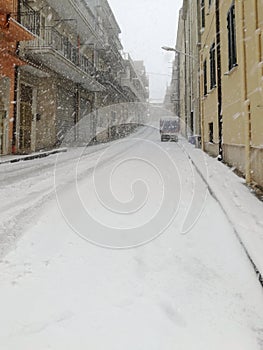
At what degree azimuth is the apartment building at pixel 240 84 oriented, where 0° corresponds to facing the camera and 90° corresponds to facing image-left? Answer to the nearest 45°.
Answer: approximately 90°
